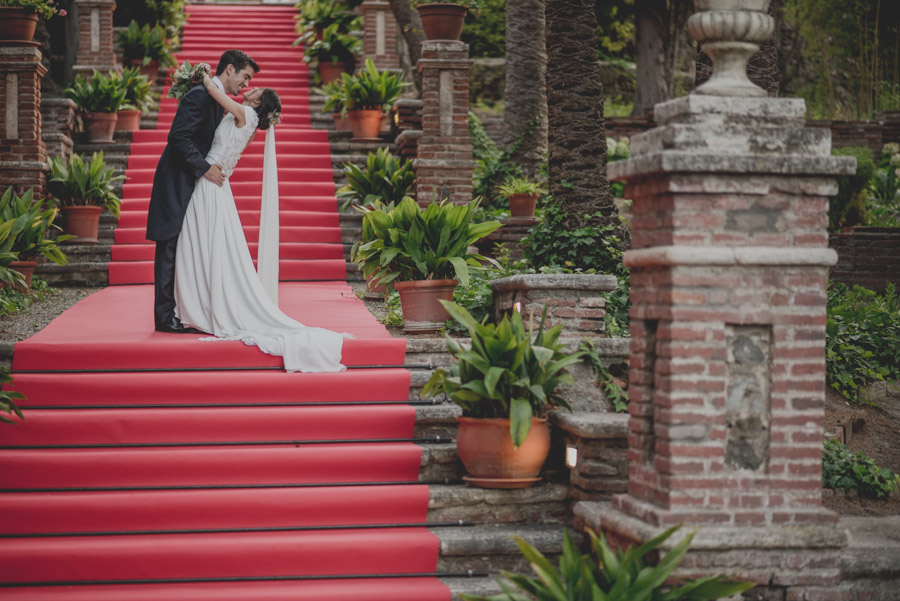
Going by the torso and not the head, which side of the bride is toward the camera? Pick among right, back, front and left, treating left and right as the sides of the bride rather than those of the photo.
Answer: left

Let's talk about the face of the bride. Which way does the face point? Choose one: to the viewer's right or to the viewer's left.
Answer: to the viewer's left

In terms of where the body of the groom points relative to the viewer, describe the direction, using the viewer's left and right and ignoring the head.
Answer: facing to the right of the viewer

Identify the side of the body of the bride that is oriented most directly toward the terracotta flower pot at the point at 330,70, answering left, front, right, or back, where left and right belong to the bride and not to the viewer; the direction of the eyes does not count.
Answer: right

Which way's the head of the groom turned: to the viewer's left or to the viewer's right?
to the viewer's right

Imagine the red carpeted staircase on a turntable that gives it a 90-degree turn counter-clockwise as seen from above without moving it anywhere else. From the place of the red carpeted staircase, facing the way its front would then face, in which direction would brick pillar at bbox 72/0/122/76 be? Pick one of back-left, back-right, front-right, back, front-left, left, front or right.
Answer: left

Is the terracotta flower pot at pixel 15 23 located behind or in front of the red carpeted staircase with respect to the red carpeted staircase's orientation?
behind

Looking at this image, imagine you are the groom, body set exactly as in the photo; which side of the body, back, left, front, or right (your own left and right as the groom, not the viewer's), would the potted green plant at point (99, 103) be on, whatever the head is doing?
left

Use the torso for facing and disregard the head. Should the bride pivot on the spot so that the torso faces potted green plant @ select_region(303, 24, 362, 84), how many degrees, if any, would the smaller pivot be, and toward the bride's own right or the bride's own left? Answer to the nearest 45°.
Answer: approximately 90° to the bride's own right

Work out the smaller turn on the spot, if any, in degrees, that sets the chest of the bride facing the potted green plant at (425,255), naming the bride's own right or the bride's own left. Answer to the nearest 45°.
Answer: approximately 180°

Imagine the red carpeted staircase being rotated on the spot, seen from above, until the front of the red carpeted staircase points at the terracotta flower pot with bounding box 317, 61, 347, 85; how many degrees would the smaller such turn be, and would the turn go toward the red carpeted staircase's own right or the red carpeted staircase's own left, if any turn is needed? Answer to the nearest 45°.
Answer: approximately 180°
